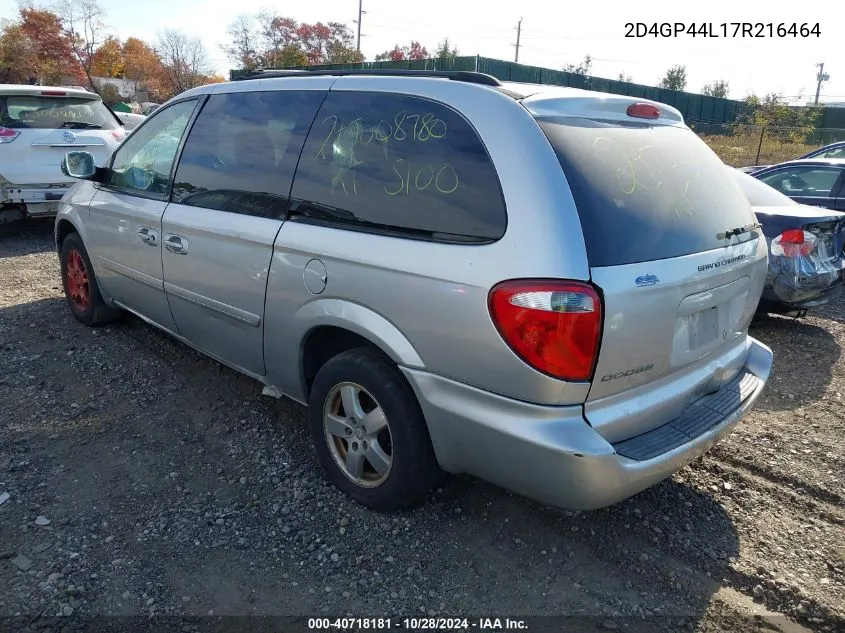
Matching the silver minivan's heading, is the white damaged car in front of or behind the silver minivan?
in front

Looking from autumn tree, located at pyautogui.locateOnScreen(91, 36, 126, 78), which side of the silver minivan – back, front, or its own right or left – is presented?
front

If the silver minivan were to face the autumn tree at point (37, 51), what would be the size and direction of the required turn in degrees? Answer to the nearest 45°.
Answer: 0° — it already faces it

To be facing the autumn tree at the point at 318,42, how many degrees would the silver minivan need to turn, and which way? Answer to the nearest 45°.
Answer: approximately 45° to its right

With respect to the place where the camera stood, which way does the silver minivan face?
facing away from the viewer and to the left of the viewer

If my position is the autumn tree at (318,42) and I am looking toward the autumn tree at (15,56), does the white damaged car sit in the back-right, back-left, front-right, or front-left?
front-left
